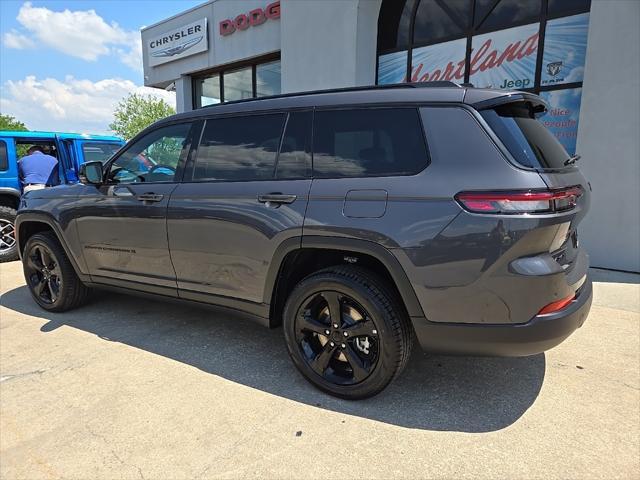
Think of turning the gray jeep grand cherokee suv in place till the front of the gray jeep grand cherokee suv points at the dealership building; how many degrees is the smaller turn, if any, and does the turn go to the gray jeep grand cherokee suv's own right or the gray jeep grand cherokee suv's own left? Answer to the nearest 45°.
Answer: approximately 90° to the gray jeep grand cherokee suv's own right

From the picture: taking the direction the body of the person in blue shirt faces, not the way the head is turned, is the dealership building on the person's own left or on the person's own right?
on the person's own right

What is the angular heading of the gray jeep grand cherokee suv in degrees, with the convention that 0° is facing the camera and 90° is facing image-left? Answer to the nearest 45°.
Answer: approximately 135°

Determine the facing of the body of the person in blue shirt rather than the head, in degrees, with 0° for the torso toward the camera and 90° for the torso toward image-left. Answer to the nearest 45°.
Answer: approximately 180°

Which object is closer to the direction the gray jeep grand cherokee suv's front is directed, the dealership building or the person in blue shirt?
the person in blue shirt

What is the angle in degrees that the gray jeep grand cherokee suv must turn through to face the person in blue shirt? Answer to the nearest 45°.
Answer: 0° — it already faces them

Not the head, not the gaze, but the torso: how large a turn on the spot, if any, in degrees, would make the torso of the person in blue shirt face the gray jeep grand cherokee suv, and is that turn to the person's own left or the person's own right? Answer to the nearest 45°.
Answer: approximately 180°
